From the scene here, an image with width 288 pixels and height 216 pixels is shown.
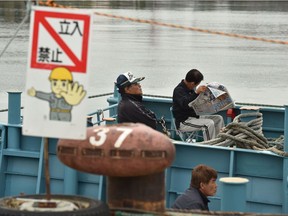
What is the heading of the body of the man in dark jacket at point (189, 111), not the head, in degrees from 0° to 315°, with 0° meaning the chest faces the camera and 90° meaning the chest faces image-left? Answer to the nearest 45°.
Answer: approximately 270°

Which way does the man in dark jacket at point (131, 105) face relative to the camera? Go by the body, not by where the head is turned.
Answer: to the viewer's right

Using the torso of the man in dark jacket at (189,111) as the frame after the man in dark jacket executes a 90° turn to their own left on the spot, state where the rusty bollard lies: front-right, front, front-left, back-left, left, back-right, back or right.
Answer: back

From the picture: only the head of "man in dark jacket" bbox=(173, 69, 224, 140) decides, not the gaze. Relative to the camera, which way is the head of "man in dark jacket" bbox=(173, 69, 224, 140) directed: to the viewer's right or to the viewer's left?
to the viewer's right

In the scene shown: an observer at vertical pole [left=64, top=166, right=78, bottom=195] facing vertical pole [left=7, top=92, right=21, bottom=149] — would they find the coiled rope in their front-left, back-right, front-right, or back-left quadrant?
back-right

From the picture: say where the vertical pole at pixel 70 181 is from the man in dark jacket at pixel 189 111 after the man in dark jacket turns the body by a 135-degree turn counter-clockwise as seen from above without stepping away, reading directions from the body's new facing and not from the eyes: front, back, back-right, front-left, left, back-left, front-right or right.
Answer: left
